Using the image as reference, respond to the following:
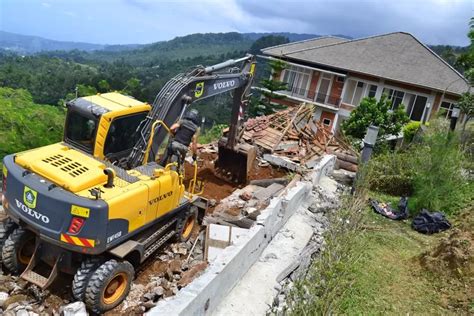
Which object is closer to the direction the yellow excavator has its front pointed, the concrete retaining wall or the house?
the house

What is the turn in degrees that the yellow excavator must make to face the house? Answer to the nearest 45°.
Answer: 0° — it already faces it

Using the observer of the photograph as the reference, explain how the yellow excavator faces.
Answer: facing away from the viewer and to the right of the viewer

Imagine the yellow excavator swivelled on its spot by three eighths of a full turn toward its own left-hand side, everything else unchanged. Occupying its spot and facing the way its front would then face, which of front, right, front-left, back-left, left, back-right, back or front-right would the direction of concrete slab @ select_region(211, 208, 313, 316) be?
back

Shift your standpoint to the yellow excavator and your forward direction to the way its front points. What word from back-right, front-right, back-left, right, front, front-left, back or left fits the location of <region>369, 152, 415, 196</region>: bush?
front

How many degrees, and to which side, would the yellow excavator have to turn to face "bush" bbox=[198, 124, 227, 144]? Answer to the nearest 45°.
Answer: approximately 45° to its left

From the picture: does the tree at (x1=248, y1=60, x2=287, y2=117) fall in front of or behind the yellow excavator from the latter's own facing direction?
in front

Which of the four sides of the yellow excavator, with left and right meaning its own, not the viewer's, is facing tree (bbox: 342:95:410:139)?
front

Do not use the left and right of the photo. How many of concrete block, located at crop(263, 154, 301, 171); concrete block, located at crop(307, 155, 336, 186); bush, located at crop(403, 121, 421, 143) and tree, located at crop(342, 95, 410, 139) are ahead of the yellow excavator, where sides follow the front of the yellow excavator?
4
